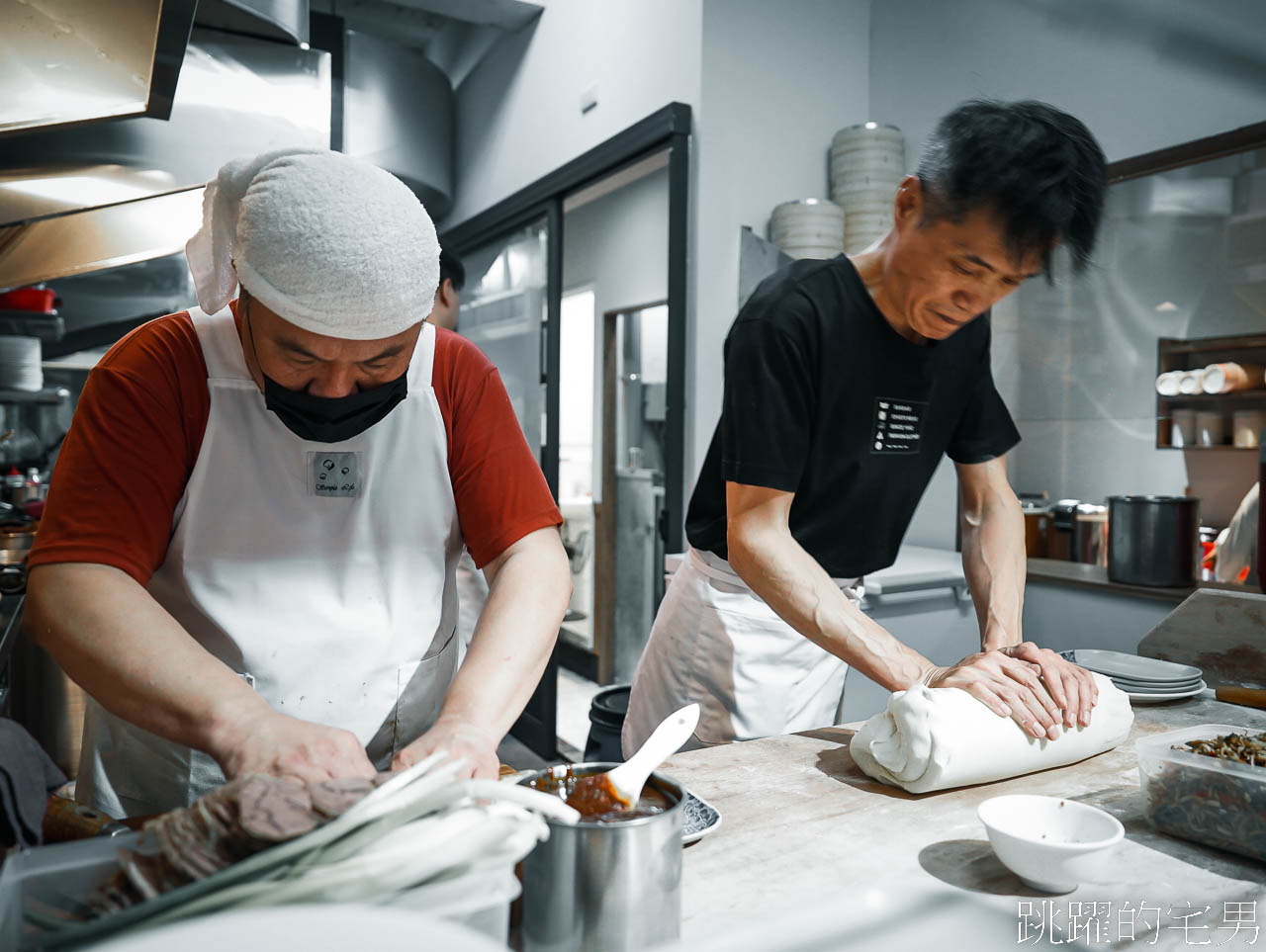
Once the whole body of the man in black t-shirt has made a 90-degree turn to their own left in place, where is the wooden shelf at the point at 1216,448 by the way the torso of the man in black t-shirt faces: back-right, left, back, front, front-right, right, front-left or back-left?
front

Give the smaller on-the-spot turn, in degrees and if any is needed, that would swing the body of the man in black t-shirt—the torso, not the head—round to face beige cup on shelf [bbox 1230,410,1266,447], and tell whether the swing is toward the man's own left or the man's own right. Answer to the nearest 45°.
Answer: approximately 90° to the man's own left

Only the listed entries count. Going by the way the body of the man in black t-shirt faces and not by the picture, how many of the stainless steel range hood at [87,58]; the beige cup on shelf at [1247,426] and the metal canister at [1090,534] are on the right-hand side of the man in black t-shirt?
1

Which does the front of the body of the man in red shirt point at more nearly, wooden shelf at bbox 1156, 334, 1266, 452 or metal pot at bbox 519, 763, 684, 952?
the metal pot

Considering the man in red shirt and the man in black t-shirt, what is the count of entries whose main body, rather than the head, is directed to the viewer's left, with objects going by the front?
0

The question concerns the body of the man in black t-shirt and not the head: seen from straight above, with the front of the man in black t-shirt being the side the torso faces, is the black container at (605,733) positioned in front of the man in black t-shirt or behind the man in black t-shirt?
behind

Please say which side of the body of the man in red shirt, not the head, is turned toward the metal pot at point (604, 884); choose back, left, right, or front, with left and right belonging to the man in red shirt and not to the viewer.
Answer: front

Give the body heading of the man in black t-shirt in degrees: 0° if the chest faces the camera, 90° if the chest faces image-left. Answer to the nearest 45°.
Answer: approximately 315°

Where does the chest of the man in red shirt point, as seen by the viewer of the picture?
toward the camera
